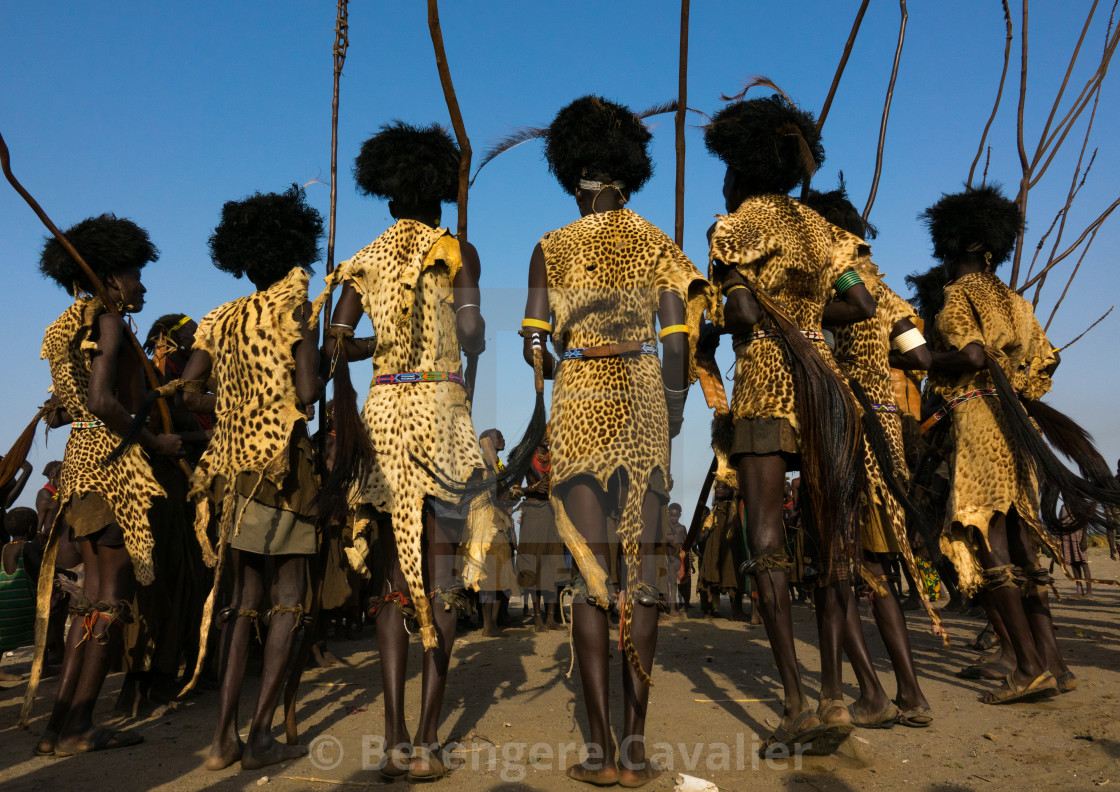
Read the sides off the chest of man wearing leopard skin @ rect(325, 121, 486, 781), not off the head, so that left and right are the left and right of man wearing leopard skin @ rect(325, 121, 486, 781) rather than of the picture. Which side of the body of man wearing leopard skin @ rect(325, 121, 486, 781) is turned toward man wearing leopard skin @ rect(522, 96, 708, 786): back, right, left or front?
right

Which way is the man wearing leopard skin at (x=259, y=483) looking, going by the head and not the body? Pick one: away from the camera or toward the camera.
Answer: away from the camera

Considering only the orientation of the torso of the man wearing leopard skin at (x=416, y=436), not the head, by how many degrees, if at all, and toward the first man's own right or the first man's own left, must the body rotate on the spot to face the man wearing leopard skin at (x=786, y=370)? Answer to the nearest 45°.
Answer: approximately 90° to the first man's own right

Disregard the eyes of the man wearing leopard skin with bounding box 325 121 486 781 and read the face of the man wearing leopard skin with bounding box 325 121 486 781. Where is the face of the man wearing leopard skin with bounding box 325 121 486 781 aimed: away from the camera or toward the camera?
away from the camera

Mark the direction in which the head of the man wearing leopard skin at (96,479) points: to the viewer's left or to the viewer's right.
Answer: to the viewer's right

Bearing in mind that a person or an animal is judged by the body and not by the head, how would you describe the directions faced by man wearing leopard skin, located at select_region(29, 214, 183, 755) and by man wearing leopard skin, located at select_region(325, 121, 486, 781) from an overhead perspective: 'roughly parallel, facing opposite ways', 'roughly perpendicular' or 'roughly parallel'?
roughly perpendicular

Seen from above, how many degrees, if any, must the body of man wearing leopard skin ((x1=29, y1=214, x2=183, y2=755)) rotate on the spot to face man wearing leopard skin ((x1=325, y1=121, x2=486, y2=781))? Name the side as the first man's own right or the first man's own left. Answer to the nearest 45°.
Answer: approximately 45° to the first man's own right

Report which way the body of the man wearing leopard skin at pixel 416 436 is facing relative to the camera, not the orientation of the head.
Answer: away from the camera

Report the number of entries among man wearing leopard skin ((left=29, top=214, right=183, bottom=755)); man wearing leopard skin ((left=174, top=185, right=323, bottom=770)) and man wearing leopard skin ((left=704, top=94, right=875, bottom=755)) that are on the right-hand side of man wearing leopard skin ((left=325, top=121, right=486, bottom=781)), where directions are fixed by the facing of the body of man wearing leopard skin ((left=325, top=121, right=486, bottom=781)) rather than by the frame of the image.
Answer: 1

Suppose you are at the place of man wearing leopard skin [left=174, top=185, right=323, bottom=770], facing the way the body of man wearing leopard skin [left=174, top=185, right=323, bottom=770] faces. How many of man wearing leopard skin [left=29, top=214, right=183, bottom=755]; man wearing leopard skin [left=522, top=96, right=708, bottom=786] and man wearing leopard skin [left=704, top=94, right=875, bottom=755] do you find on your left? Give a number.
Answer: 1

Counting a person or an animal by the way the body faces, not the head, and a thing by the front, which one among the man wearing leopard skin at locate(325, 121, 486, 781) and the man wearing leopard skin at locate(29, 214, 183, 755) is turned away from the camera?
the man wearing leopard skin at locate(325, 121, 486, 781)

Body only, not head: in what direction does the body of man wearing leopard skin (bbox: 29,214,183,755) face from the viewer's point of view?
to the viewer's right

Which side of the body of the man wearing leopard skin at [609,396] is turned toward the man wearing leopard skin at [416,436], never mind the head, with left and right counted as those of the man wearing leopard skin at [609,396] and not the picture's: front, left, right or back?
left

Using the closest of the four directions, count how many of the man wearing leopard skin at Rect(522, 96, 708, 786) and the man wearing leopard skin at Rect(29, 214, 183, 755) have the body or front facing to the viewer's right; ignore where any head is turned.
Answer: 1

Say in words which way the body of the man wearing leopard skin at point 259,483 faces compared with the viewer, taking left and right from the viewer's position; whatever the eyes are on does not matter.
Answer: facing away from the viewer and to the right of the viewer

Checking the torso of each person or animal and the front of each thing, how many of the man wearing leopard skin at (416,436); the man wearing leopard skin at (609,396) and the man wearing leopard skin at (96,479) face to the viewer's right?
1

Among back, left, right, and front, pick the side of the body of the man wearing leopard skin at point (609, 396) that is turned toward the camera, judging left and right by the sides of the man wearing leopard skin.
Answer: back

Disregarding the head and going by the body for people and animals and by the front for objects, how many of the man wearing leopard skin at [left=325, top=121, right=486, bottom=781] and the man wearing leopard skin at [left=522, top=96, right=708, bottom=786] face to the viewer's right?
0

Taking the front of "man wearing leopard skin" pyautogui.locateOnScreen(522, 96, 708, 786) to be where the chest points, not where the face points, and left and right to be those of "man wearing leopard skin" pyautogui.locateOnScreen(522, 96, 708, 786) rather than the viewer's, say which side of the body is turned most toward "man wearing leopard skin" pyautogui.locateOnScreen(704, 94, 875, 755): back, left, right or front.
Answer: right
